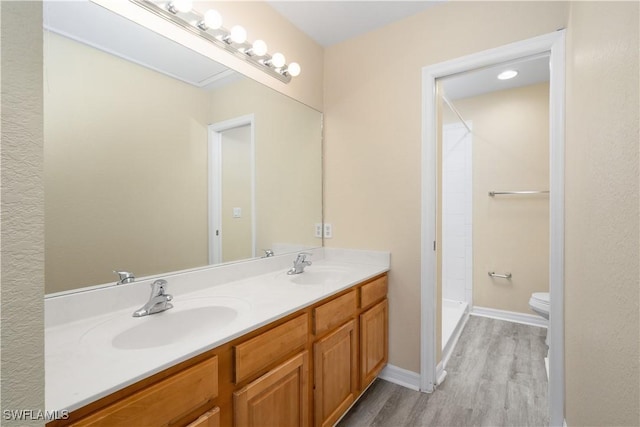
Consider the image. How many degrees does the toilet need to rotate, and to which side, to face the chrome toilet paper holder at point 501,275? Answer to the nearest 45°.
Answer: approximately 45° to its right

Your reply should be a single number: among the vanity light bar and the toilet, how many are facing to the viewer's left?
1

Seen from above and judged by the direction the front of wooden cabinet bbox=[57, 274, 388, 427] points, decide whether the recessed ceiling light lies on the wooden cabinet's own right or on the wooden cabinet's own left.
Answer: on the wooden cabinet's own left

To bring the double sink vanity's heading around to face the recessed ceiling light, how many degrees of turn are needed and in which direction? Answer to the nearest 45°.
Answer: approximately 45° to its left

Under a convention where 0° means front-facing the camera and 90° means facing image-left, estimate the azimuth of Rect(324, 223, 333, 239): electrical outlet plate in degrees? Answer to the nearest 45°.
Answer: approximately 45°

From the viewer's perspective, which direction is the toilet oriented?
to the viewer's left

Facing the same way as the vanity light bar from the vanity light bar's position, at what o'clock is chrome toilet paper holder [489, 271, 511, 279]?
The chrome toilet paper holder is roughly at 10 o'clock from the vanity light bar.
